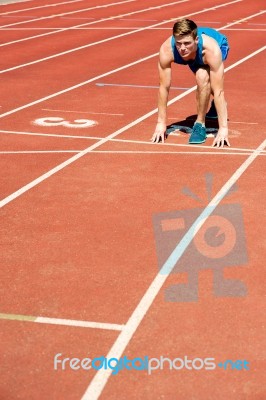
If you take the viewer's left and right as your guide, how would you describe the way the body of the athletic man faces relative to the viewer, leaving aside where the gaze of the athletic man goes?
facing the viewer and to the left of the viewer
